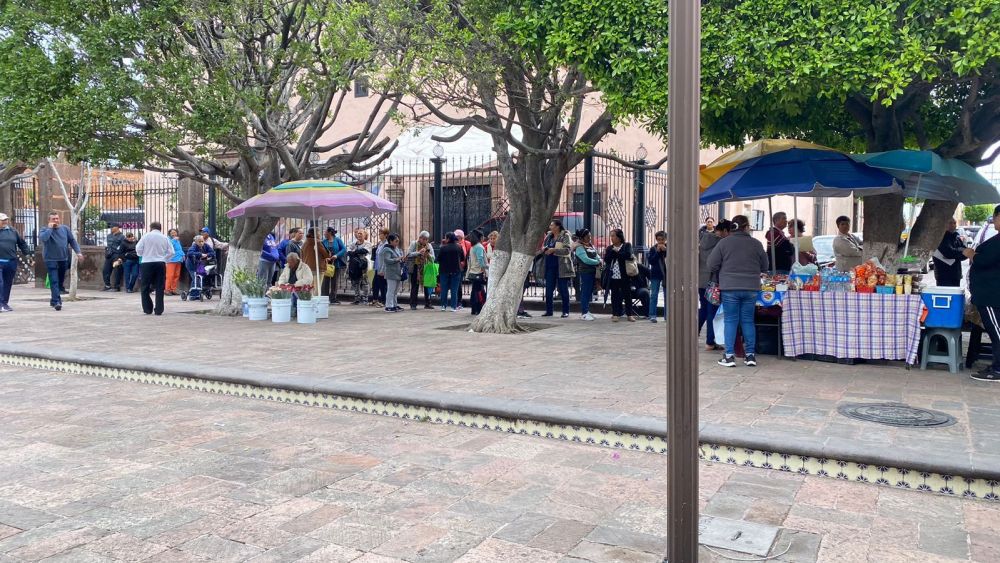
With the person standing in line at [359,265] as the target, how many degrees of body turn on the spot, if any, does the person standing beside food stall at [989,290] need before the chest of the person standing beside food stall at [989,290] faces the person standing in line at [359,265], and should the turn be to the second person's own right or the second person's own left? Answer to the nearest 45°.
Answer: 0° — they already face them

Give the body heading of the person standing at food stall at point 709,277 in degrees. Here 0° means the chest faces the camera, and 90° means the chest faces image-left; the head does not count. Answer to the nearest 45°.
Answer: approximately 270°

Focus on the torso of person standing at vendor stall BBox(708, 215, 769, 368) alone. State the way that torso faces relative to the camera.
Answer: away from the camera

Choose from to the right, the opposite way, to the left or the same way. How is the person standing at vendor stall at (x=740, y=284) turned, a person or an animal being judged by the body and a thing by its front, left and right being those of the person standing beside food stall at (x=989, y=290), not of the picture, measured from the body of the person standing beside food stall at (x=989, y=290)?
to the right

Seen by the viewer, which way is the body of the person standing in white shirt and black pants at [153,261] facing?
away from the camera

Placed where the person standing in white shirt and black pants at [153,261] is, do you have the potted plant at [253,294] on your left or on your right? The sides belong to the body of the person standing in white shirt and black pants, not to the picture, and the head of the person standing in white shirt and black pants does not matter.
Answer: on your right
